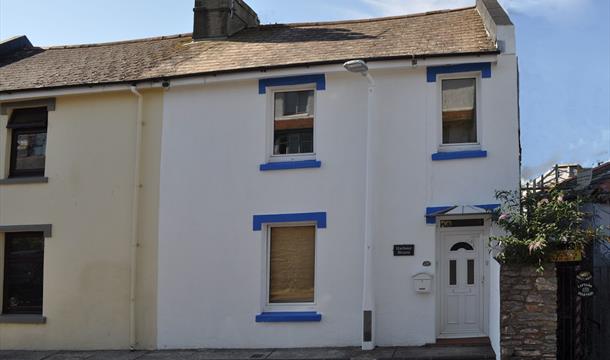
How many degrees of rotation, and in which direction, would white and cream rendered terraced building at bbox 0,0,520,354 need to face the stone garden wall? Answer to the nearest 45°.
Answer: approximately 45° to its left

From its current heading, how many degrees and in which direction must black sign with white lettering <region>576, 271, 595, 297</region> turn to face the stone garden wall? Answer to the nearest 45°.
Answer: approximately 45° to its right

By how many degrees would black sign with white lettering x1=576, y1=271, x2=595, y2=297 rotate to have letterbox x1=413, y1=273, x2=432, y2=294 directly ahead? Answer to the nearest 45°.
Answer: approximately 90° to its right

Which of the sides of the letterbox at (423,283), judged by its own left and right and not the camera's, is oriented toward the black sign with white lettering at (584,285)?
left

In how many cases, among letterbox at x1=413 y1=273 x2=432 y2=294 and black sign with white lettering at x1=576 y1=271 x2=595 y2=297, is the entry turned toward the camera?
2

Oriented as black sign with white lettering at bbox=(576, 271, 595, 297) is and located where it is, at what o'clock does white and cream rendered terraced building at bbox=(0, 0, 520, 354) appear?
The white and cream rendered terraced building is roughly at 3 o'clock from the black sign with white lettering.

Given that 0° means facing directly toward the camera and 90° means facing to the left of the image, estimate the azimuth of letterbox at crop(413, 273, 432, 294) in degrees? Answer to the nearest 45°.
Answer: approximately 0°
